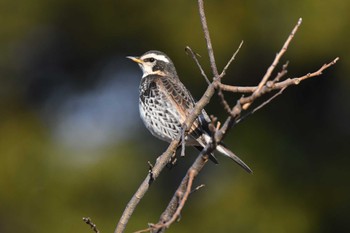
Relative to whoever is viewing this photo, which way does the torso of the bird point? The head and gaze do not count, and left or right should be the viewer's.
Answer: facing to the left of the viewer
